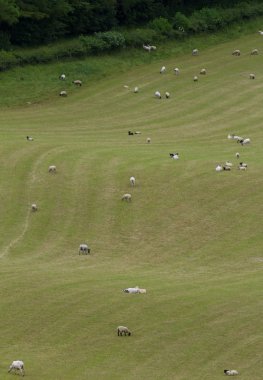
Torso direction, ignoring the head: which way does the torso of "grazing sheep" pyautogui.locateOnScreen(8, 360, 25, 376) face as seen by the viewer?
to the viewer's left

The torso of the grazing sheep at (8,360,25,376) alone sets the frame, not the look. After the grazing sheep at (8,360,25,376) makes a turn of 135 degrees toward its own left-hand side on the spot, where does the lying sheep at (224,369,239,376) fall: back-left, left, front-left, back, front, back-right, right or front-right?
front-left

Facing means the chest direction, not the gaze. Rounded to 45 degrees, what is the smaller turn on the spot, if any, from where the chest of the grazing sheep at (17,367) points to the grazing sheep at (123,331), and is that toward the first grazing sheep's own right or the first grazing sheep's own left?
approximately 135° to the first grazing sheep's own right
